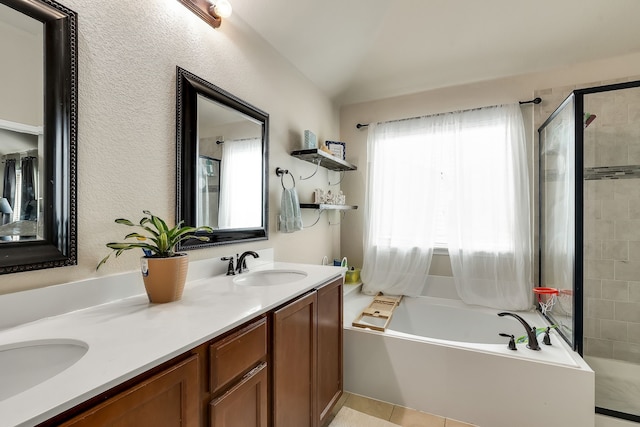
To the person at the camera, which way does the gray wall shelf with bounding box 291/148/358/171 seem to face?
facing the viewer and to the right of the viewer

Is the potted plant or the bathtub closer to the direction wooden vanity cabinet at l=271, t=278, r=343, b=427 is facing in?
the bathtub

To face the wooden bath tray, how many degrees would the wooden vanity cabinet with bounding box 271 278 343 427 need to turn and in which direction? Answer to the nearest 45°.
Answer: approximately 90° to its left

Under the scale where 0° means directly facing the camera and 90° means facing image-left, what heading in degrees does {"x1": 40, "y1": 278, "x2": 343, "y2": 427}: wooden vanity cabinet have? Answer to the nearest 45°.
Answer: approximately 315°

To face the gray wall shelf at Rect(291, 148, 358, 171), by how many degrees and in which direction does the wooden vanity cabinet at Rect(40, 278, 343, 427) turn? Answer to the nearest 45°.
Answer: approximately 90° to its left

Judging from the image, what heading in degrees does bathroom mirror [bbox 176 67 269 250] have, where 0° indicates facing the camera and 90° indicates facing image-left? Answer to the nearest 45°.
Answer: approximately 315°

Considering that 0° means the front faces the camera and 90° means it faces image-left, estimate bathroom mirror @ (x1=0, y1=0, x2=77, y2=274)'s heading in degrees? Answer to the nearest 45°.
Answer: approximately 315°
